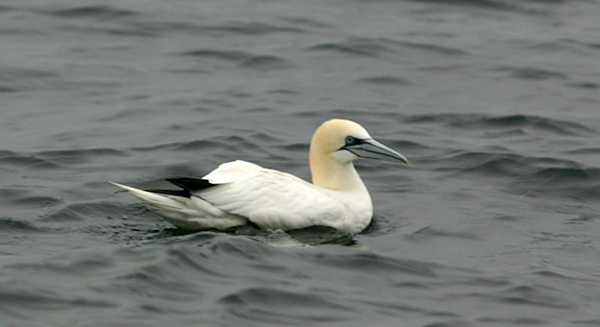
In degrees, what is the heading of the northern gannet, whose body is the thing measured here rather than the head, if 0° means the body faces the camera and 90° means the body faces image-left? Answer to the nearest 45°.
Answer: approximately 270°
